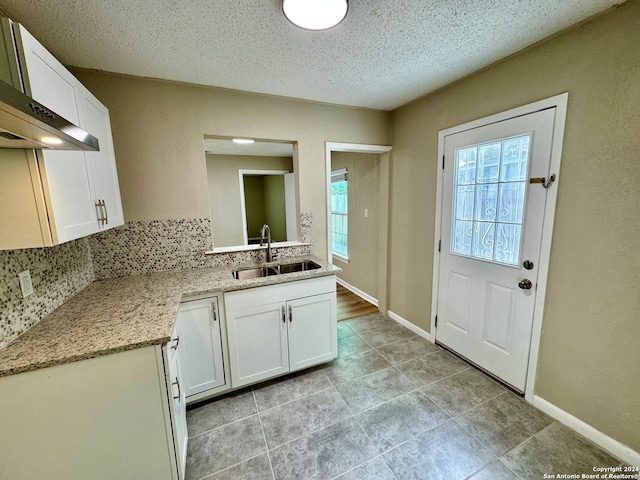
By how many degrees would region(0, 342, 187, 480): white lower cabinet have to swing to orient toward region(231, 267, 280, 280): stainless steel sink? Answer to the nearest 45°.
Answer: approximately 45° to its left

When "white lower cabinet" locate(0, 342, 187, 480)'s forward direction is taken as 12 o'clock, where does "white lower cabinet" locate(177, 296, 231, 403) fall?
"white lower cabinet" locate(177, 296, 231, 403) is roughly at 11 o'clock from "white lower cabinet" locate(0, 342, 187, 480).

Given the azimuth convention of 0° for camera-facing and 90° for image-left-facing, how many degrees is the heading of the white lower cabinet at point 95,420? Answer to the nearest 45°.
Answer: approximately 270°

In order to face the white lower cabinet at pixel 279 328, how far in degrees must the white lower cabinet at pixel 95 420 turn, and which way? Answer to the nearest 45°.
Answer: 0° — it already faces it
